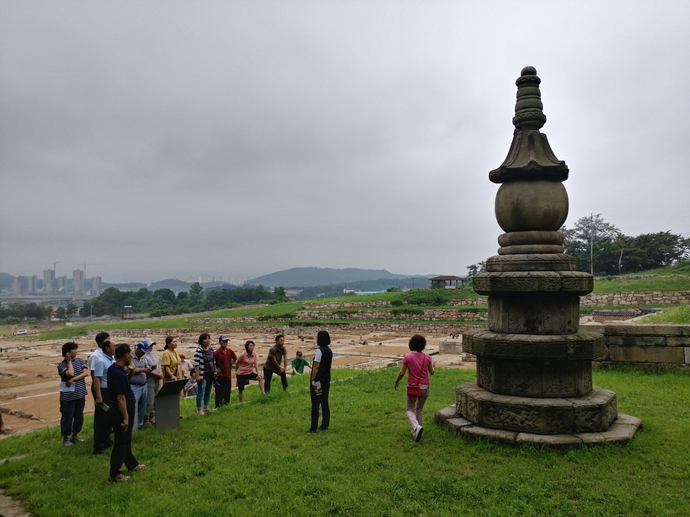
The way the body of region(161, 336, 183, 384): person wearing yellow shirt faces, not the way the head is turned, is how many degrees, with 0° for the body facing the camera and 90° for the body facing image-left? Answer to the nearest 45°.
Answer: approximately 315°

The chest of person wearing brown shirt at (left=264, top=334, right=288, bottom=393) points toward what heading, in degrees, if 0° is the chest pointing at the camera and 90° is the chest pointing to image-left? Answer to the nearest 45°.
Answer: approximately 315°

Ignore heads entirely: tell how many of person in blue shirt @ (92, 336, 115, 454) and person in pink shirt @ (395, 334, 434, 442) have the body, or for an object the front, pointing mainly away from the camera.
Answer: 1

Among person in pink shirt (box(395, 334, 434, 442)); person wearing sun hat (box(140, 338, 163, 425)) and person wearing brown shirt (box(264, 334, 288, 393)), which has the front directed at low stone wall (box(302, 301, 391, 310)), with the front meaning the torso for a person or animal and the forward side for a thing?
the person in pink shirt

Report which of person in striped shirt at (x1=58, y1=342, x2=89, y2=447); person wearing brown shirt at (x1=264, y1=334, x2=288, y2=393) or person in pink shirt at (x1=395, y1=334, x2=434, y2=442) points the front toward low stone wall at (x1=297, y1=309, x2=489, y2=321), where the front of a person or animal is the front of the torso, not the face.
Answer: the person in pink shirt

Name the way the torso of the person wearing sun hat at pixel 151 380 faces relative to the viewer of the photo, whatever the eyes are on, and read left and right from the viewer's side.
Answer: facing the viewer and to the right of the viewer

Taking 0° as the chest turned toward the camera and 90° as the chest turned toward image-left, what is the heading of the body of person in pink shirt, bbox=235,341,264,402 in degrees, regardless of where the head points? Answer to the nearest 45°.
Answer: approximately 315°

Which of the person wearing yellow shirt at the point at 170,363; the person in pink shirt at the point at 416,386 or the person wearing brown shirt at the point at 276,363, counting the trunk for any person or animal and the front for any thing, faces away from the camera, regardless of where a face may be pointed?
the person in pink shirt

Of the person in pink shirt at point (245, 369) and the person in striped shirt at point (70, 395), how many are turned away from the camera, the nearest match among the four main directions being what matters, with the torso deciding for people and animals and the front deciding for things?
0

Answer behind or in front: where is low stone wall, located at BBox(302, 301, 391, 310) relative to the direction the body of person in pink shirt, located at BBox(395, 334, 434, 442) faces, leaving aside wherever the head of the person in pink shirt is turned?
in front

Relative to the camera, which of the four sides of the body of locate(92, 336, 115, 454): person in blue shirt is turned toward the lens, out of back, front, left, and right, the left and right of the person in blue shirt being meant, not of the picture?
right
